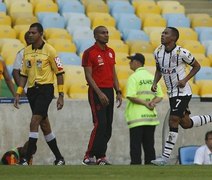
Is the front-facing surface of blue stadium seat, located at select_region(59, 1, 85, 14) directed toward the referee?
yes

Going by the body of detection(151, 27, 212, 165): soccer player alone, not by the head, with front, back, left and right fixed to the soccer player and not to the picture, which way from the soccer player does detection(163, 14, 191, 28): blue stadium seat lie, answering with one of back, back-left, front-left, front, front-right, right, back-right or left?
back-right

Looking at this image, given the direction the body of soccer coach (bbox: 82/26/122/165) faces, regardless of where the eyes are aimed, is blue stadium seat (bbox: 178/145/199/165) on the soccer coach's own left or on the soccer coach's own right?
on the soccer coach's own left

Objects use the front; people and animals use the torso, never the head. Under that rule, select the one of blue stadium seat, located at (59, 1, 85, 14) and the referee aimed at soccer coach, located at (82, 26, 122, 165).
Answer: the blue stadium seat

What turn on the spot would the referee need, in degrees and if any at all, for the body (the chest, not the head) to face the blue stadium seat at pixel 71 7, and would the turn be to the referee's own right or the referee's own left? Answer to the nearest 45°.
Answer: approximately 135° to the referee's own right

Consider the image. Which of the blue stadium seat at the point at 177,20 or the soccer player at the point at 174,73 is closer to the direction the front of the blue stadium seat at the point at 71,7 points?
the soccer player

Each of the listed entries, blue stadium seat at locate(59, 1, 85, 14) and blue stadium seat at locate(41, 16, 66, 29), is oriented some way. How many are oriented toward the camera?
2

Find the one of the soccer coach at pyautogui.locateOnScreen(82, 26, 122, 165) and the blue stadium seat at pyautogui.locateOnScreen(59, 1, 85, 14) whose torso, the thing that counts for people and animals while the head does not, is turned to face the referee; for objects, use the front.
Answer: the blue stadium seat

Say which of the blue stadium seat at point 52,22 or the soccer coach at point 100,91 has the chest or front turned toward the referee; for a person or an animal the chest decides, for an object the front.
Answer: the blue stadium seat
